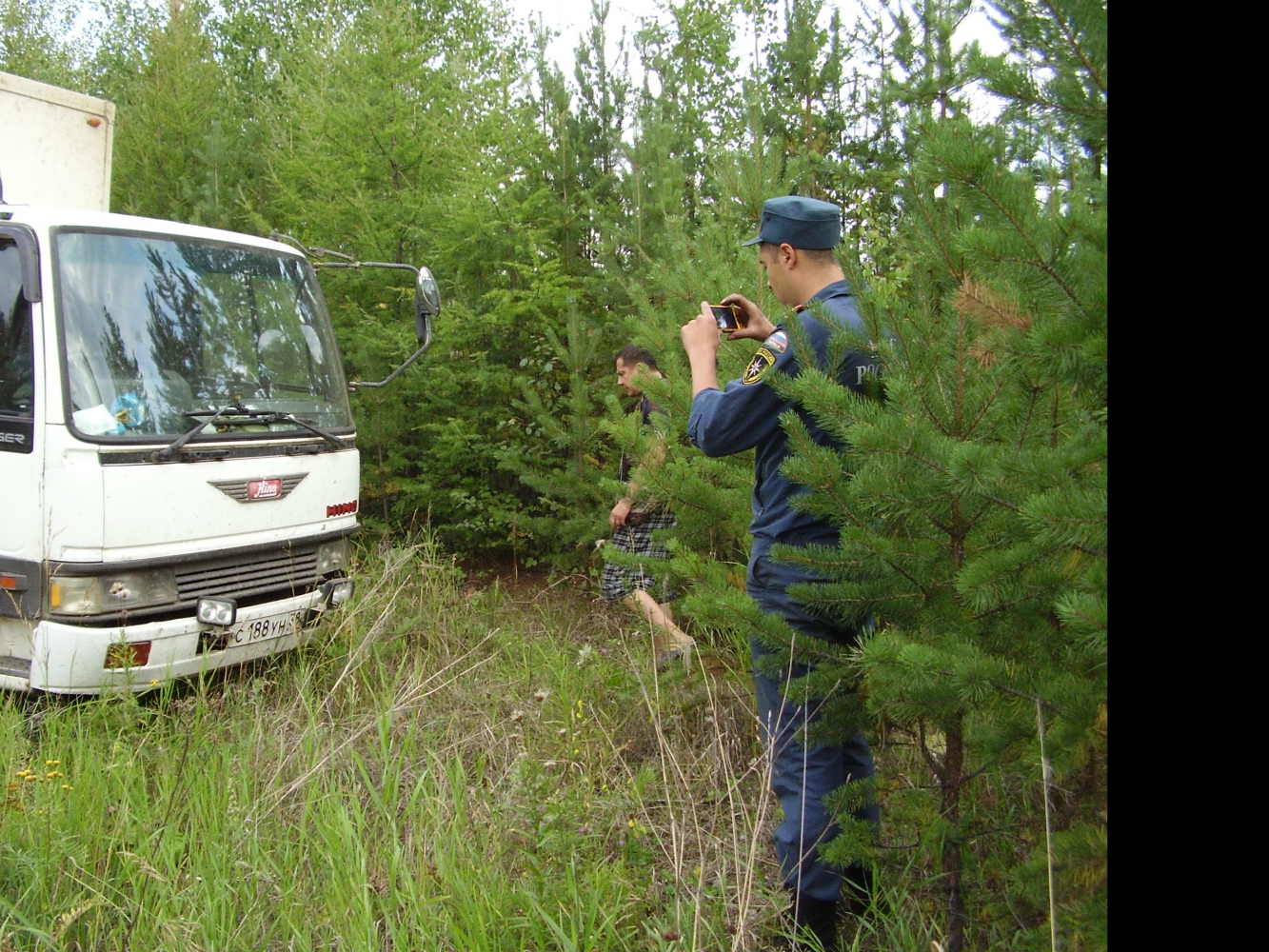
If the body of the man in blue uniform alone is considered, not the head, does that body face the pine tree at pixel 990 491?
no

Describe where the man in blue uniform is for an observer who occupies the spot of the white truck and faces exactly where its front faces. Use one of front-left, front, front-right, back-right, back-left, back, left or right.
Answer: front

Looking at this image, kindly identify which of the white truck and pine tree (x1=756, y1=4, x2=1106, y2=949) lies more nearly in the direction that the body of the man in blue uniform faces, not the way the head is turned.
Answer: the white truck

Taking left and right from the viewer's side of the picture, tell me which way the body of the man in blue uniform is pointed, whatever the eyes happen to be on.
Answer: facing away from the viewer and to the left of the viewer

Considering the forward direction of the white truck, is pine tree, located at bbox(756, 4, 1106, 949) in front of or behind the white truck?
in front

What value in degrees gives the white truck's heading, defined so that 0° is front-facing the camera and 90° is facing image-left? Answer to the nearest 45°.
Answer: approximately 315°

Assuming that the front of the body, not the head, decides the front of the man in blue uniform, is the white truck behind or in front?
in front
